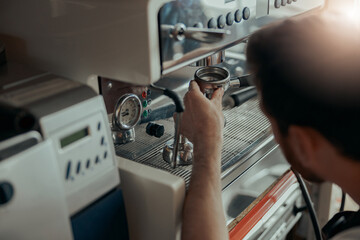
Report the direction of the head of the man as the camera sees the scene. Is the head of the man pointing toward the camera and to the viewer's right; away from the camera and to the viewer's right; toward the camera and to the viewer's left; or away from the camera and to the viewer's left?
away from the camera and to the viewer's left

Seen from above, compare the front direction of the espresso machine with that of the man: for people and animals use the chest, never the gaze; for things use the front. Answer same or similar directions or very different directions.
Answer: very different directions

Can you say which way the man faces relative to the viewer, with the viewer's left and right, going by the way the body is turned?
facing away from the viewer and to the left of the viewer

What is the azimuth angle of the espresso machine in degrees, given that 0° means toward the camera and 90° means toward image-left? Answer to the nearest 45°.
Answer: approximately 315°
